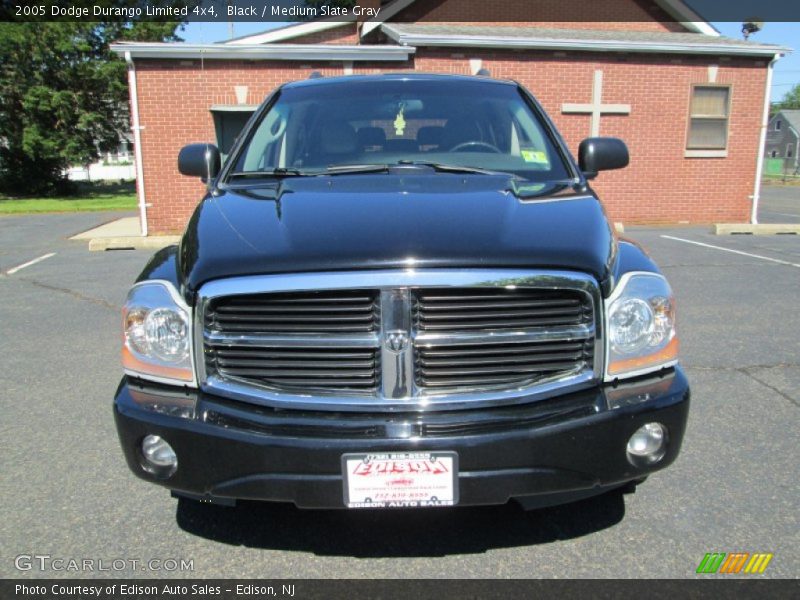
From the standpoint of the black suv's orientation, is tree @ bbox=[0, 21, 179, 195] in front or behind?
behind

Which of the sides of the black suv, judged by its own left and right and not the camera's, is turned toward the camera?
front
